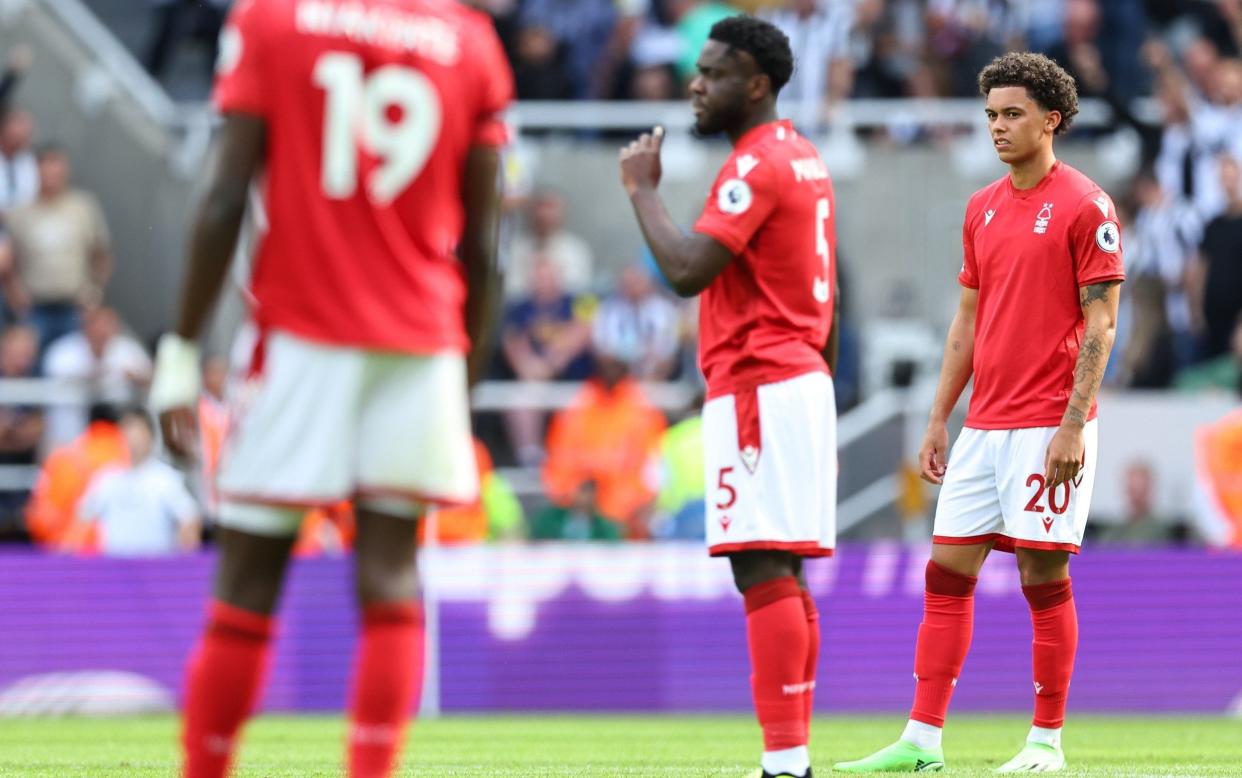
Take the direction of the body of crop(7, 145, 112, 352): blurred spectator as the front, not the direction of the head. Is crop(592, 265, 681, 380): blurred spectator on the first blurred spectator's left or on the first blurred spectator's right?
on the first blurred spectator's left

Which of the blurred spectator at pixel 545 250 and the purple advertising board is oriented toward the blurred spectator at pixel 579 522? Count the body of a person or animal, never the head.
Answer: the blurred spectator at pixel 545 250

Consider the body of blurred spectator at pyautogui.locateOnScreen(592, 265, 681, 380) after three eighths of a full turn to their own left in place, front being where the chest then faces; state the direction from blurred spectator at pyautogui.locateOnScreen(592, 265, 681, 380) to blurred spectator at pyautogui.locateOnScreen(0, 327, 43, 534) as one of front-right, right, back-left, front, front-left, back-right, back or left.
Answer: back-left

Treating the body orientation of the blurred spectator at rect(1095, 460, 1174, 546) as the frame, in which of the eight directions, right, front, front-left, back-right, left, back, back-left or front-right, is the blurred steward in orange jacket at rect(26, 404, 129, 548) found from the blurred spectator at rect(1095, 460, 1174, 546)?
right

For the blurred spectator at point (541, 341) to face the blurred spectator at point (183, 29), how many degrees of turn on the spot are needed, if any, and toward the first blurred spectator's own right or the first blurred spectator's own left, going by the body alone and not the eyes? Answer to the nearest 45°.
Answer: approximately 135° to the first blurred spectator's own right

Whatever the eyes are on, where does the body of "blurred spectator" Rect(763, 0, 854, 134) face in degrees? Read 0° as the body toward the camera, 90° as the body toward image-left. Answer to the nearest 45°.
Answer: approximately 0°
